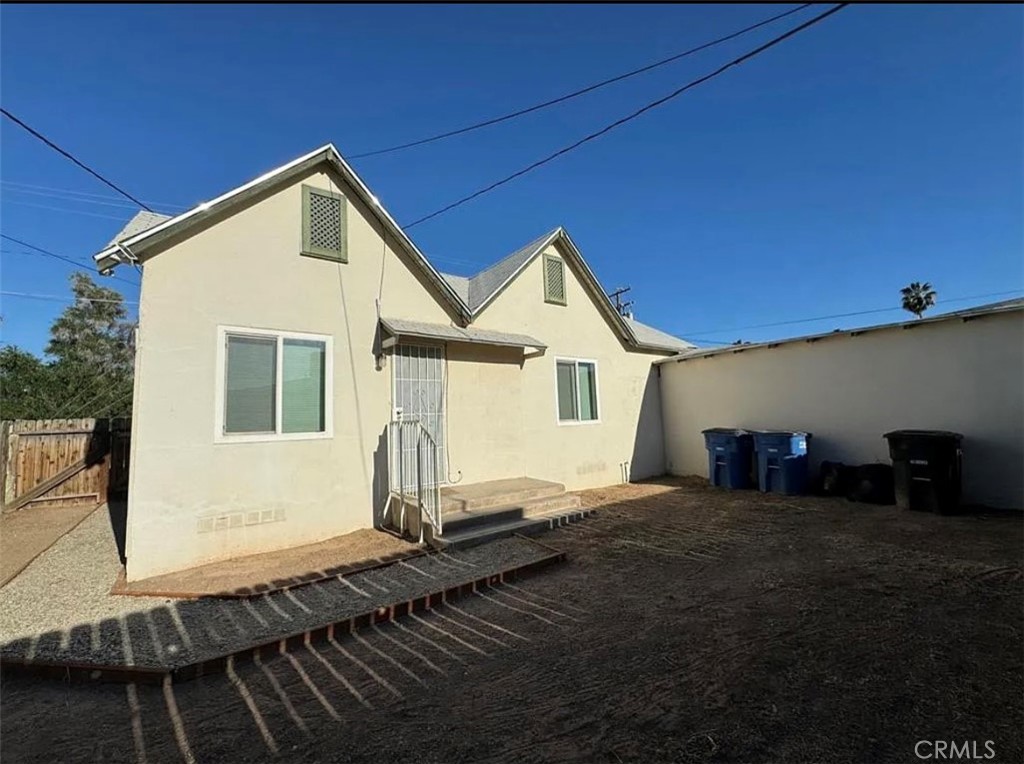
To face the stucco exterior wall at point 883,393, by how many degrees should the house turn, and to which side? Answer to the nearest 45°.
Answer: approximately 45° to its left

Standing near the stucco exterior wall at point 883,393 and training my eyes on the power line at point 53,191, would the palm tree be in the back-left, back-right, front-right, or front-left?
back-right

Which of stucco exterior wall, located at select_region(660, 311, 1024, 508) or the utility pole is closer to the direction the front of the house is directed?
the stucco exterior wall

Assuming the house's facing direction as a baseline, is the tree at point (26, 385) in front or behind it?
behind

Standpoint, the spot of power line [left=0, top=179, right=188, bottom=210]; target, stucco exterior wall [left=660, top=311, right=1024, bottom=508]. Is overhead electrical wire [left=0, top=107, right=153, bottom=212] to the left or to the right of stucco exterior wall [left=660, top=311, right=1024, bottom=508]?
right

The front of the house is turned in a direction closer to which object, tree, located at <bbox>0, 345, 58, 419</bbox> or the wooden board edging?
the wooden board edging

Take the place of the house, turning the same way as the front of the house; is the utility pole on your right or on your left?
on your left

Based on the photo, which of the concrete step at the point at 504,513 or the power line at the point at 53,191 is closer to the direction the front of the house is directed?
the concrete step

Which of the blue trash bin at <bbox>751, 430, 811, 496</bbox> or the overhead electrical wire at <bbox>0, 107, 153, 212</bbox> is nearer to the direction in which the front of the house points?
the blue trash bin

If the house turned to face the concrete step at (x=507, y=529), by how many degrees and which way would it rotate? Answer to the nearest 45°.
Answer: approximately 45° to its left
